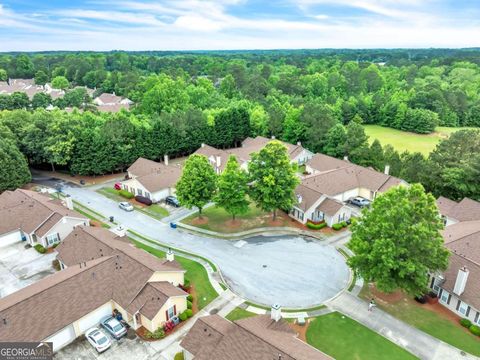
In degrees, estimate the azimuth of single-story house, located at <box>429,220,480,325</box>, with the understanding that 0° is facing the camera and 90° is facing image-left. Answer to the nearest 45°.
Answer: approximately 45°

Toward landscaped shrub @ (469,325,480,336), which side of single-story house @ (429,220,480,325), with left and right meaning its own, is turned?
left

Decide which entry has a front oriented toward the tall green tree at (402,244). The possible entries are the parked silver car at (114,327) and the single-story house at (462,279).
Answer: the single-story house

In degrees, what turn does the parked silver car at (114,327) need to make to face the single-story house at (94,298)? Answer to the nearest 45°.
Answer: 0° — it already faces it

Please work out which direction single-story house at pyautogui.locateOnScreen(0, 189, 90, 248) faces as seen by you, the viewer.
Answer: facing the viewer and to the right of the viewer

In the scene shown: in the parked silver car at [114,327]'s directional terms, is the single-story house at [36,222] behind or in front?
in front

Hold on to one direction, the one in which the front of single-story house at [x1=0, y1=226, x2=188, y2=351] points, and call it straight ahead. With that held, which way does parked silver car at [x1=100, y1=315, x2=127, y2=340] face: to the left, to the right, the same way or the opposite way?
the opposite way

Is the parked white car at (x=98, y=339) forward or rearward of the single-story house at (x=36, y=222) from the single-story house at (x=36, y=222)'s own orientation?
forward

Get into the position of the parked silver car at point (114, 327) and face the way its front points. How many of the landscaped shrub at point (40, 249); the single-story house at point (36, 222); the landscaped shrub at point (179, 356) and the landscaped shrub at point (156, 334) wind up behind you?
2

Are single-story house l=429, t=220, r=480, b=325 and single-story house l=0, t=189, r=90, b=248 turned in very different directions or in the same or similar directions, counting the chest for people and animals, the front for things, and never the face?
very different directions

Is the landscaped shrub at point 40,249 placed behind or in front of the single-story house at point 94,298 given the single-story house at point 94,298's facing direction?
behind

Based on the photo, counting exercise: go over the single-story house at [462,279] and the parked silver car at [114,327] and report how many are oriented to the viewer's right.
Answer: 0

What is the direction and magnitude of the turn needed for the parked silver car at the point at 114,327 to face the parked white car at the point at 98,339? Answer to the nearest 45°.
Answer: approximately 90° to its left
